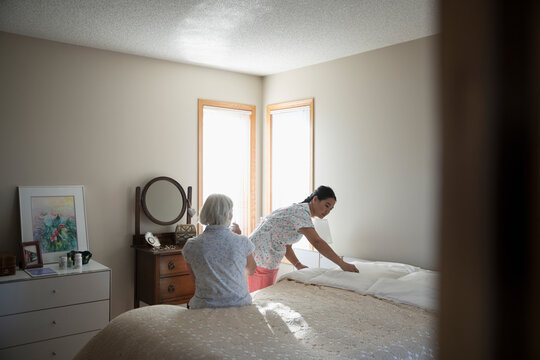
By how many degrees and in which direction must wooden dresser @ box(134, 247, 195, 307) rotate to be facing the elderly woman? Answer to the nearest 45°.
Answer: approximately 45° to its right

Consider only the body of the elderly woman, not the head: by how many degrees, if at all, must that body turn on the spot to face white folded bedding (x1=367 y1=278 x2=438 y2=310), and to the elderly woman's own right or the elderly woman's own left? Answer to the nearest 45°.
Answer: approximately 90° to the elderly woman's own right

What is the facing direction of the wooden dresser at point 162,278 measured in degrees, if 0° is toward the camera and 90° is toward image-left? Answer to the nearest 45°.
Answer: approximately 315°

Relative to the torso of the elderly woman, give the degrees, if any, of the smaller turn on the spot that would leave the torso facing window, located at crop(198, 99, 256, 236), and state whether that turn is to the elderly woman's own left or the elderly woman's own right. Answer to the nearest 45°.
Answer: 0° — they already face it

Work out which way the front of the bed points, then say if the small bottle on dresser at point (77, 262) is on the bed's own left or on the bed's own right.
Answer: on the bed's own right

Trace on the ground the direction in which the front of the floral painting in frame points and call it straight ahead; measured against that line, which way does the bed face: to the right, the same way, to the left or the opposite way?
to the right

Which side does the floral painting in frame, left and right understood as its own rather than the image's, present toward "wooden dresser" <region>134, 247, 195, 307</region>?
left

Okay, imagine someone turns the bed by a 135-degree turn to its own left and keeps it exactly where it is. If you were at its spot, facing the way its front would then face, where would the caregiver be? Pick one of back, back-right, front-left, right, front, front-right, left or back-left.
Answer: left

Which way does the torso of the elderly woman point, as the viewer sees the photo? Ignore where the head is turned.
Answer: away from the camera

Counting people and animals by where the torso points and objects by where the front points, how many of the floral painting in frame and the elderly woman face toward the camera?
1
